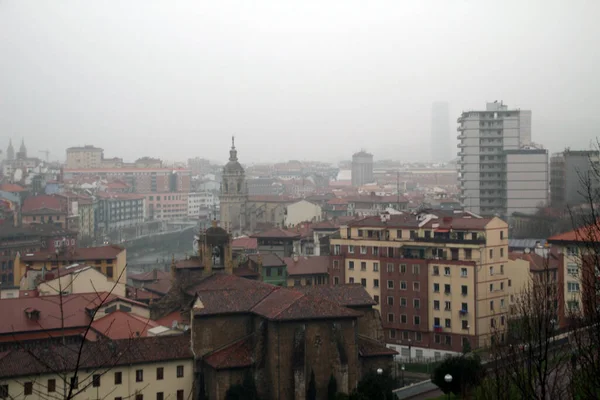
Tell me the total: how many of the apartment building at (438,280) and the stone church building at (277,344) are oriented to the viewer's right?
0

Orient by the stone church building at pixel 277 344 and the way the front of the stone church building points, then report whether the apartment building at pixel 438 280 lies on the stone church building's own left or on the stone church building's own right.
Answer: on the stone church building's own right

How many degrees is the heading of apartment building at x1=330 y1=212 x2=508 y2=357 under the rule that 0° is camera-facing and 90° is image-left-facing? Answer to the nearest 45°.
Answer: approximately 45°

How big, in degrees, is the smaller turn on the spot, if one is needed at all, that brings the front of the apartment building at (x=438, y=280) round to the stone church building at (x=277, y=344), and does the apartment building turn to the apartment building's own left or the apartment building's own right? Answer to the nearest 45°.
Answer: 0° — it already faces it
